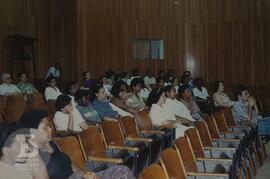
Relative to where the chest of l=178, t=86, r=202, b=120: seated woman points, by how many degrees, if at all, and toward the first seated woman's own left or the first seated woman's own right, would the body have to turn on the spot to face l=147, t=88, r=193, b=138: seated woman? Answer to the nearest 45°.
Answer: approximately 45° to the first seated woman's own right

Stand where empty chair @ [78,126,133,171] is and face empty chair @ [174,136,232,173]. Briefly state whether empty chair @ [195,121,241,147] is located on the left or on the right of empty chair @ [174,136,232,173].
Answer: left
